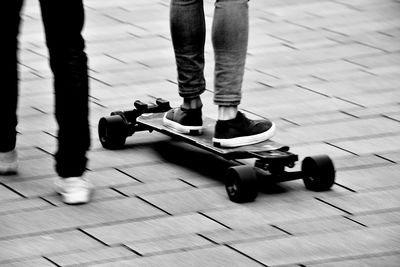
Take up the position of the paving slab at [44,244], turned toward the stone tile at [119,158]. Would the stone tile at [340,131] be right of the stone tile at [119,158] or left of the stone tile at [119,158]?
right

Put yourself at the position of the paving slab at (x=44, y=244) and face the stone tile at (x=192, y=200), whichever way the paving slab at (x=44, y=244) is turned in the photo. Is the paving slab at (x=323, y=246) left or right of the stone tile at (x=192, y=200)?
right

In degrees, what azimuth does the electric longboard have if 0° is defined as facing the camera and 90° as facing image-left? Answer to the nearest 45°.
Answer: approximately 315°

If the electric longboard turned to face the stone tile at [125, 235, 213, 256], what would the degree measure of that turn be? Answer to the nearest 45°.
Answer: approximately 90° to its right

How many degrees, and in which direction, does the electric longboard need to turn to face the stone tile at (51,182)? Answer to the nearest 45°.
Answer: approximately 135° to its right

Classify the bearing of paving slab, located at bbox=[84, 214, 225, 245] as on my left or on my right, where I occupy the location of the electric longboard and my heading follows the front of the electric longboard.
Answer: on my right
